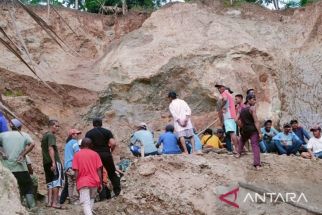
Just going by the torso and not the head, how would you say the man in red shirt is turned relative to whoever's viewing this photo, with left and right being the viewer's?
facing away from the viewer

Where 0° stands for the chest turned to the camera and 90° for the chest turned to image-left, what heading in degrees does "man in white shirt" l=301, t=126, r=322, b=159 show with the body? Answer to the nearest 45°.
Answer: approximately 45°

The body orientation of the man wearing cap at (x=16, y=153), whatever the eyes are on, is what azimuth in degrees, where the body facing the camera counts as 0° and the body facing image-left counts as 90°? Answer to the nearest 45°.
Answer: approximately 180°

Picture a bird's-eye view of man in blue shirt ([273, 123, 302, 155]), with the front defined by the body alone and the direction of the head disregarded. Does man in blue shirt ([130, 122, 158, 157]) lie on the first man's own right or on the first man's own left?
on the first man's own right
